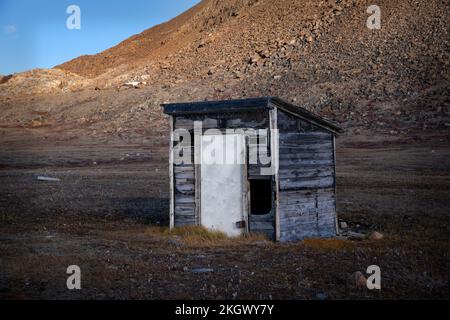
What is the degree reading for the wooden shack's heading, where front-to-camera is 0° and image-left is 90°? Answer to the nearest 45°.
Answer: approximately 45°
